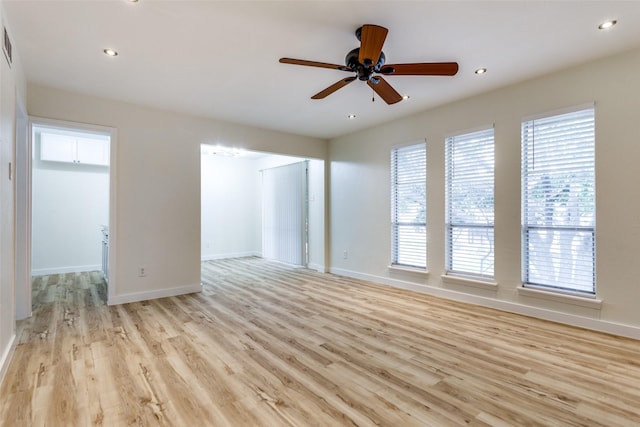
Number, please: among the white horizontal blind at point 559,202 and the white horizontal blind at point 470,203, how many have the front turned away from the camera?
0

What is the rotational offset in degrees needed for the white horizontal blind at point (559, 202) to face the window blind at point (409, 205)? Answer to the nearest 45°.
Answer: approximately 45° to its right

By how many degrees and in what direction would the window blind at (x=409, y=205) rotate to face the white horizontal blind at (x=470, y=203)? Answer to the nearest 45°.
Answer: approximately 90° to its left

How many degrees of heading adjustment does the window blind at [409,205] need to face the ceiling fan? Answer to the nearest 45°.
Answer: approximately 45° to its left

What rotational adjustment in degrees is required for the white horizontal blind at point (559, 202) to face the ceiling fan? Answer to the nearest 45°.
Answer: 0° — it already faces it

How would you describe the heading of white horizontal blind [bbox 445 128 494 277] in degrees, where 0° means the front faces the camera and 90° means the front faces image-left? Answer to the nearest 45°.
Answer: approximately 45°

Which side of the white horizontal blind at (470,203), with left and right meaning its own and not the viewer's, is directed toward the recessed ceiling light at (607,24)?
left

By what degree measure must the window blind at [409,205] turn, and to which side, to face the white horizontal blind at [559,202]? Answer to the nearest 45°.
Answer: approximately 90° to its left

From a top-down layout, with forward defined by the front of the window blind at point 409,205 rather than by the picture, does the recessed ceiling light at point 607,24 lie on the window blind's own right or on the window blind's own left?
on the window blind's own left

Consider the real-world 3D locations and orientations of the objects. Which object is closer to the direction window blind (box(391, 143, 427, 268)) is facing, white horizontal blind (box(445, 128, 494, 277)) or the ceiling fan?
the ceiling fan
